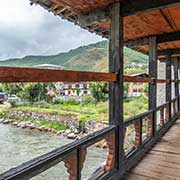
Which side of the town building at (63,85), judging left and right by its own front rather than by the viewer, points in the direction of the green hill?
back

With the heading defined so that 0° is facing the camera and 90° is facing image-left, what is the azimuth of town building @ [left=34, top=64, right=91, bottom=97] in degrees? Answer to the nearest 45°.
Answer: approximately 0°
